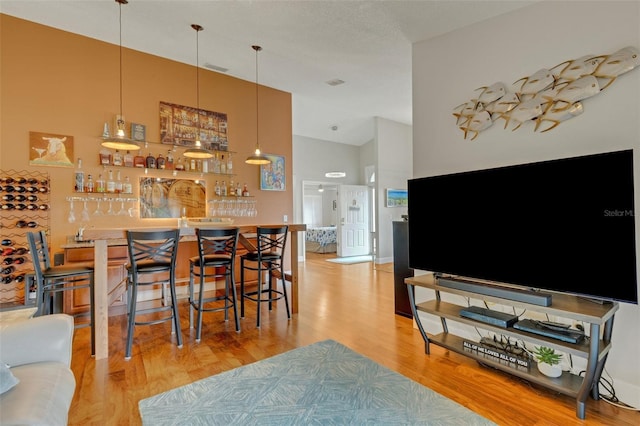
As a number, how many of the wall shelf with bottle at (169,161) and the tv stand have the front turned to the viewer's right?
0

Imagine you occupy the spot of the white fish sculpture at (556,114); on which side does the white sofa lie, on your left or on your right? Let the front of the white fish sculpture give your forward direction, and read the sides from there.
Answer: on your right

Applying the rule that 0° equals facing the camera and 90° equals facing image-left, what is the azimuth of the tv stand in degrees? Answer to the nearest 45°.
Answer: approximately 45°

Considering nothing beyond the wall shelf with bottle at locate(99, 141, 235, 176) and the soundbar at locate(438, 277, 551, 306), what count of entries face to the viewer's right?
0

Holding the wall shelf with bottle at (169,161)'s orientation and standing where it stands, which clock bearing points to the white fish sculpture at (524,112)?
The white fish sculpture is roughly at 11 o'clock from the wall shelf with bottle.

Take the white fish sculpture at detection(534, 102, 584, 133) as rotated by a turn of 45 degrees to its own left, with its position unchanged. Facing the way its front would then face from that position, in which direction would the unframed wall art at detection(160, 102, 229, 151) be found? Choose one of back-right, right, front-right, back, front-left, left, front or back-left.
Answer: back-left

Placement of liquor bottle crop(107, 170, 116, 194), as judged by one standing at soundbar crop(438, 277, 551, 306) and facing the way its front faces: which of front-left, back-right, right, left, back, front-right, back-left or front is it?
front-right
